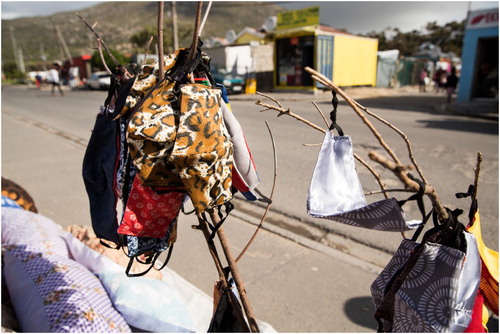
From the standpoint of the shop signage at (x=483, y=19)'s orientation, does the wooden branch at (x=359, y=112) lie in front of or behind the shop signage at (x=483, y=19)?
in front

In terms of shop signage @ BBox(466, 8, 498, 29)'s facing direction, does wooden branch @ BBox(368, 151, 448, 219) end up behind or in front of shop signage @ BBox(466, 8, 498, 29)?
in front

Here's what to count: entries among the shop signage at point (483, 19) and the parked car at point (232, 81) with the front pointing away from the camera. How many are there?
0

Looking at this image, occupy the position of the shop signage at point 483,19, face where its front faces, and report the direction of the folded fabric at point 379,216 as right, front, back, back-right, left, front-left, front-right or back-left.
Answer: front-left

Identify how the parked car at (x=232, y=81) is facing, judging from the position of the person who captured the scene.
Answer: facing the viewer and to the right of the viewer

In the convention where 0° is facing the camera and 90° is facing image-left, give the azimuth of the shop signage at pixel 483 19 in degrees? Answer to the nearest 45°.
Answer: approximately 45°

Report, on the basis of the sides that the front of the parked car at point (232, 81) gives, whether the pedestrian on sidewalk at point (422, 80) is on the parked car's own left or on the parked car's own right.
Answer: on the parked car's own left

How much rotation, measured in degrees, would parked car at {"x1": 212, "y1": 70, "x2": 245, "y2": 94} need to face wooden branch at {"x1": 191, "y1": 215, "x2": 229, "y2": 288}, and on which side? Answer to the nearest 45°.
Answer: approximately 45° to its right
